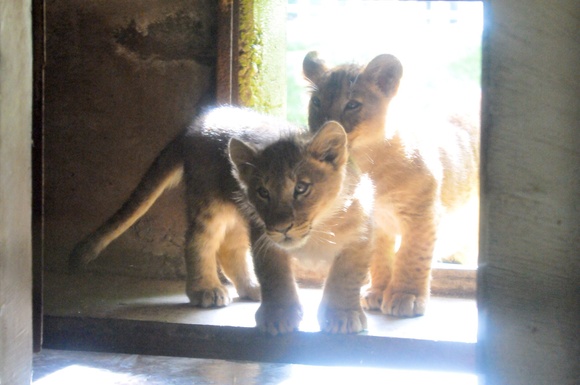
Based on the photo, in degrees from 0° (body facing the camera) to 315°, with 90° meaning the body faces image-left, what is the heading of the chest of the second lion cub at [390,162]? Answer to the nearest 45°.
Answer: approximately 45°

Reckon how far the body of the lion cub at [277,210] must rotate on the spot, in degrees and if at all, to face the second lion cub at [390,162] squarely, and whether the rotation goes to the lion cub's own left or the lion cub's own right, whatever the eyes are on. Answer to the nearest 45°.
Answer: approximately 90° to the lion cub's own left

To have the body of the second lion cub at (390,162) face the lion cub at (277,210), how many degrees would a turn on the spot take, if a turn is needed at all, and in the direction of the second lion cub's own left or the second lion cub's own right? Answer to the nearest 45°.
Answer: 0° — it already faces it

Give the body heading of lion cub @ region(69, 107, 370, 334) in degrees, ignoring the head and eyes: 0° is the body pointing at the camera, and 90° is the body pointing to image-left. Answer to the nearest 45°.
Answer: approximately 315°

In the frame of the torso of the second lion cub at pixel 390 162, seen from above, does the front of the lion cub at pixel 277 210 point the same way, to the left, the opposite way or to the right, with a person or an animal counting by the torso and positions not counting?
to the left
